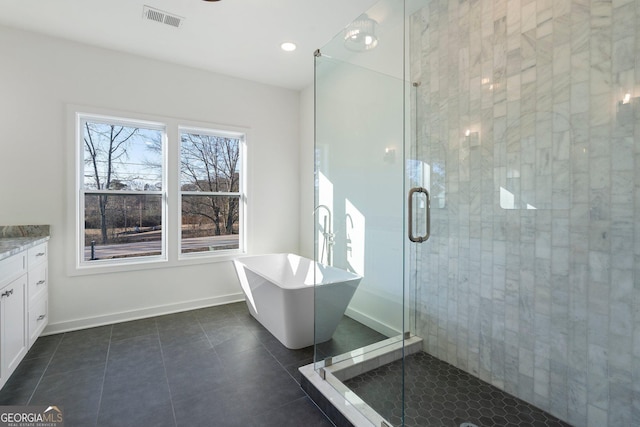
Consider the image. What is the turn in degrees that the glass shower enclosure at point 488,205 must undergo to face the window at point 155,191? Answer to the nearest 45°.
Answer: approximately 45° to its right

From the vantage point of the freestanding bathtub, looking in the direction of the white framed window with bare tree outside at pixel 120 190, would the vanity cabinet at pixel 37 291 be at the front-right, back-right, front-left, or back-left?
front-left

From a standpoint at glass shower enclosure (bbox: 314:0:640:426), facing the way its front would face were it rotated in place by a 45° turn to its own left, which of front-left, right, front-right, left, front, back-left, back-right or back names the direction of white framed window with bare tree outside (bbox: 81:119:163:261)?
right

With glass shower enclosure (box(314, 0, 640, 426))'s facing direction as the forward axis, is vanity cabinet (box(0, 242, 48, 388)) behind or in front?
in front

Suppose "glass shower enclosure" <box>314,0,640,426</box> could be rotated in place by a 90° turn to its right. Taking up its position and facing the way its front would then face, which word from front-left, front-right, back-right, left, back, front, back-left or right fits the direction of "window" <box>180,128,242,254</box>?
front-left

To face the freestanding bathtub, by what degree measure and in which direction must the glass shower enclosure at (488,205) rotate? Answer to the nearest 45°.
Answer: approximately 45° to its right

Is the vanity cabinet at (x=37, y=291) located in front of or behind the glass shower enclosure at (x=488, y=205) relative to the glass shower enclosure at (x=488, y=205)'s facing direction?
in front

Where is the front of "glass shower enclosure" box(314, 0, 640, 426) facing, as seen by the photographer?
facing the viewer and to the left of the viewer
